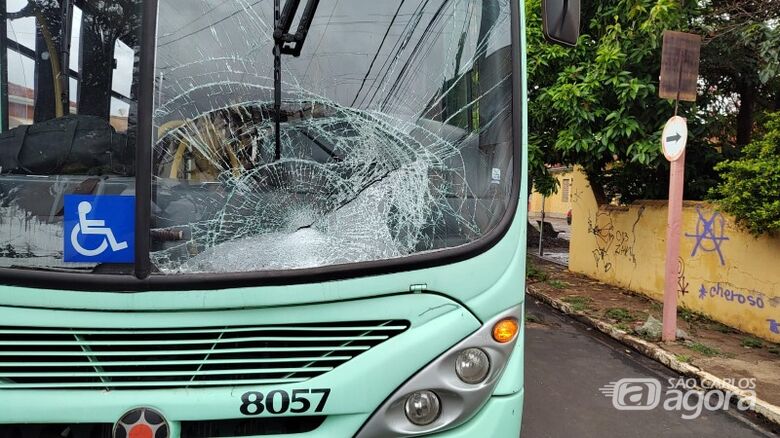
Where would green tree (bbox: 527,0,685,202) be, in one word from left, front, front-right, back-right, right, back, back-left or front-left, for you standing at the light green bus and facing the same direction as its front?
back-left

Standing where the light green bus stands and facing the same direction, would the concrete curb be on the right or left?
on its left

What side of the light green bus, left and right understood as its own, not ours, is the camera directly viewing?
front

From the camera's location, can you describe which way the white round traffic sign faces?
facing the viewer and to the left of the viewer

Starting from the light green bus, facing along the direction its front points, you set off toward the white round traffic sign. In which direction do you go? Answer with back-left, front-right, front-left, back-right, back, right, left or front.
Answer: back-left
